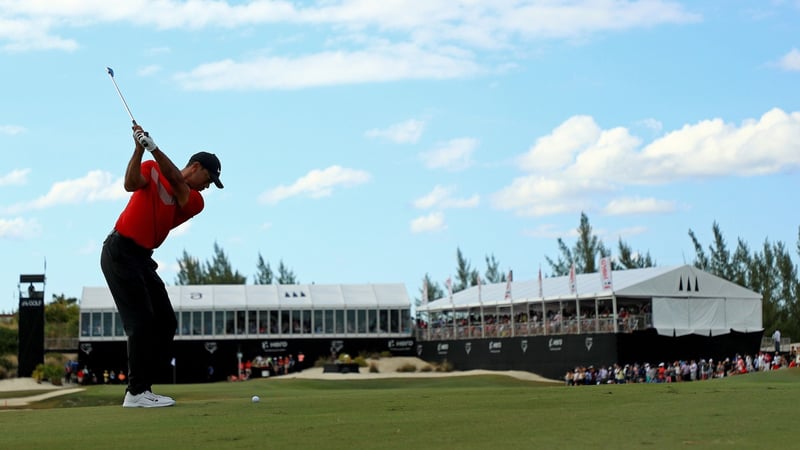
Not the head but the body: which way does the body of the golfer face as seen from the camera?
to the viewer's right

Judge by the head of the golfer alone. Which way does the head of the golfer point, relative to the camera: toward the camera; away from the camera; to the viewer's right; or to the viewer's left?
to the viewer's right
